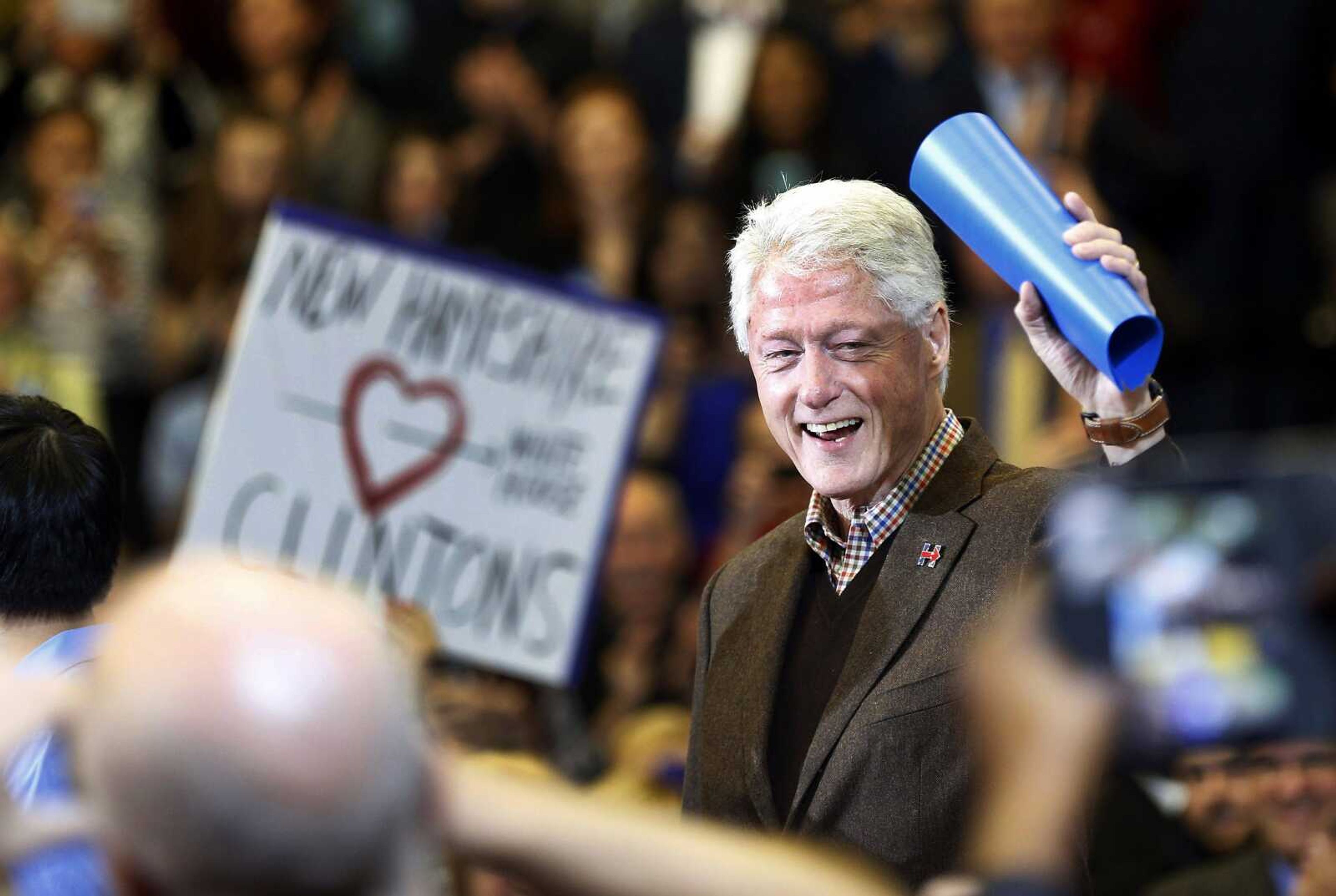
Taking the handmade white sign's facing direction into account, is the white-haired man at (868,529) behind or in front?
in front

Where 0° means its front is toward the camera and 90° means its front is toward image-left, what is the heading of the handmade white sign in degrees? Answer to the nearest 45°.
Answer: approximately 0°

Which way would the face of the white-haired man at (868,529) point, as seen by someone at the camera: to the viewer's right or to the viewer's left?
to the viewer's left
